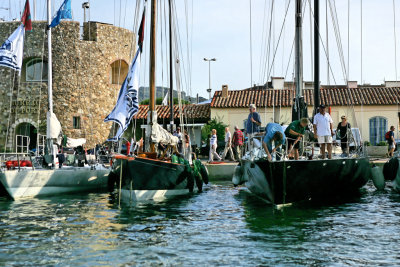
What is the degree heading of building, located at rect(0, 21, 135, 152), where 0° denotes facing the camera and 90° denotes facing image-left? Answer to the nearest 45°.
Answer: approximately 0°

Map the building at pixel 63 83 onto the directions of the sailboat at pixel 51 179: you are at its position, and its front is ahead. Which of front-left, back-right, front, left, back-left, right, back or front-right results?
back-right

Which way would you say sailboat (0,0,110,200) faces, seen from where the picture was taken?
facing the viewer and to the left of the viewer

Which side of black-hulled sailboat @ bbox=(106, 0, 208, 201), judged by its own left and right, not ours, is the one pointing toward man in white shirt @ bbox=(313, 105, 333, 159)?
left

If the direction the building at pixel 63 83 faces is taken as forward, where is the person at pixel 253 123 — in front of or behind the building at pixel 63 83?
in front

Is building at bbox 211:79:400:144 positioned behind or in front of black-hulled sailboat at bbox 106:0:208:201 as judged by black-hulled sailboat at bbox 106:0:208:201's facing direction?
behind

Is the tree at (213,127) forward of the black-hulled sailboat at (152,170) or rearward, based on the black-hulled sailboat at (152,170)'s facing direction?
rearward

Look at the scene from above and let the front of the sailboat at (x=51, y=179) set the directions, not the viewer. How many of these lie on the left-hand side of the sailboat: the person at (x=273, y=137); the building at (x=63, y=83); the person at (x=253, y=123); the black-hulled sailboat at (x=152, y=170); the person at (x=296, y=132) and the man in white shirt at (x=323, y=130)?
5
